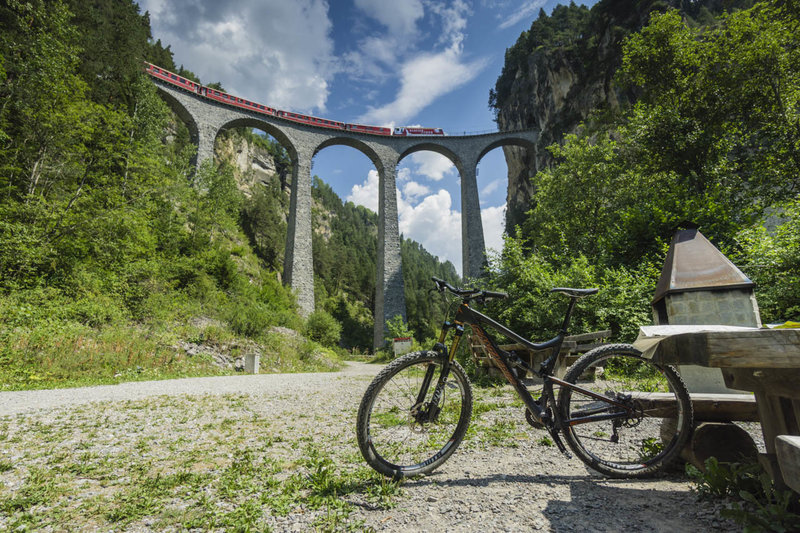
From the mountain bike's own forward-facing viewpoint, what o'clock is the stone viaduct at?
The stone viaduct is roughly at 2 o'clock from the mountain bike.

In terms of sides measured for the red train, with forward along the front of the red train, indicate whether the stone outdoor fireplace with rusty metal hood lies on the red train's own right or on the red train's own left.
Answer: on the red train's own right

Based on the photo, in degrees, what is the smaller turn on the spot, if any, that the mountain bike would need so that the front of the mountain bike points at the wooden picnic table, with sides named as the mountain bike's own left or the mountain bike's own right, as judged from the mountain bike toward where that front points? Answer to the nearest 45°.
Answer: approximately 135° to the mountain bike's own left

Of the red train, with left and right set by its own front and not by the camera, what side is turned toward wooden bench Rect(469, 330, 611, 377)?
right

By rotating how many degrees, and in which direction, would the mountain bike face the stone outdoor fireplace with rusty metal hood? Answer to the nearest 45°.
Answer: approximately 135° to its right

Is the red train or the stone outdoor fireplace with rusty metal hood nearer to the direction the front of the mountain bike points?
the red train

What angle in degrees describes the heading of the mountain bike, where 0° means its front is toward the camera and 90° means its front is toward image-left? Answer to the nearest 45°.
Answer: approximately 90°

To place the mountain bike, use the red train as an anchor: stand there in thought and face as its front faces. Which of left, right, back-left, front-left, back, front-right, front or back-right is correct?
right

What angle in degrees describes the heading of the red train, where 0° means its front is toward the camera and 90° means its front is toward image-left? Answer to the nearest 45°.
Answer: approximately 270°

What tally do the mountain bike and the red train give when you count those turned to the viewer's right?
1

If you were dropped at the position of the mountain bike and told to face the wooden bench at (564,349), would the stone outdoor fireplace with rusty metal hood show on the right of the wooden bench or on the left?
right

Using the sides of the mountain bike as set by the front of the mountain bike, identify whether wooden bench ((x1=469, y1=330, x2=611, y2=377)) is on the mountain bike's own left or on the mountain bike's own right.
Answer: on the mountain bike's own right
